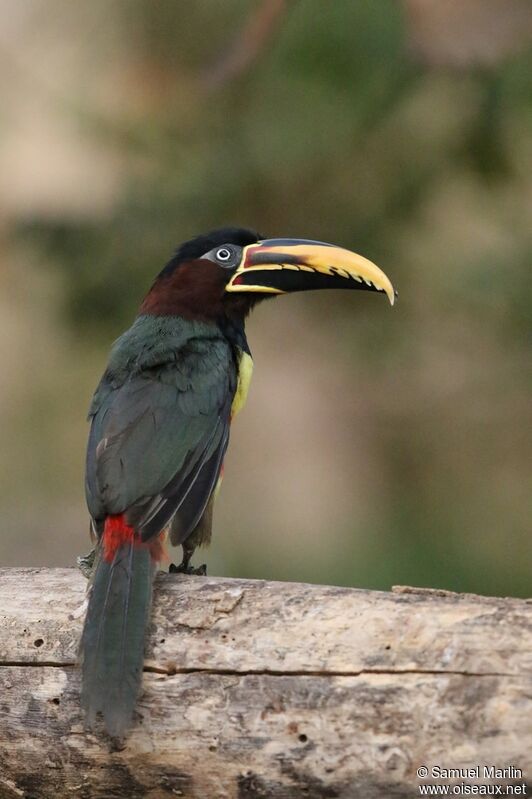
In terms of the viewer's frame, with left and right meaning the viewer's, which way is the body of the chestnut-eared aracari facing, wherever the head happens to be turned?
facing away from the viewer and to the right of the viewer
